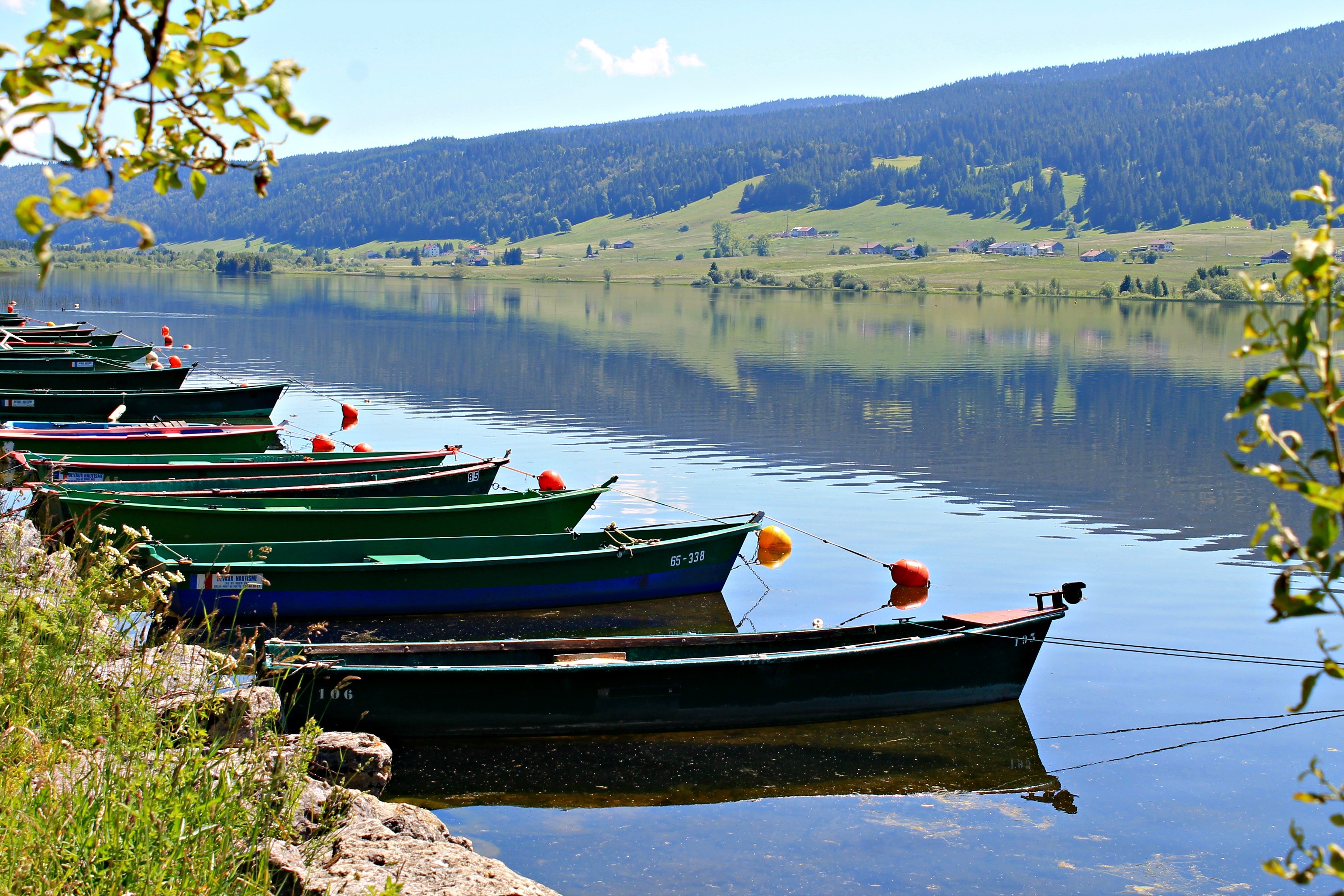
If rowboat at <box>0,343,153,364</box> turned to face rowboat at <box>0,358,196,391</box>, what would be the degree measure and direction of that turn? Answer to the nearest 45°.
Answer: approximately 90° to its right

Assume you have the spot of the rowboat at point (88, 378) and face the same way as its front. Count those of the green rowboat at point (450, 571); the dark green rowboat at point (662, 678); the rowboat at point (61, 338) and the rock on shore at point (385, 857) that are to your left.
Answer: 1

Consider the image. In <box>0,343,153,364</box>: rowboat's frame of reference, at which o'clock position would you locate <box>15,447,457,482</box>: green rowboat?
The green rowboat is roughly at 3 o'clock from the rowboat.

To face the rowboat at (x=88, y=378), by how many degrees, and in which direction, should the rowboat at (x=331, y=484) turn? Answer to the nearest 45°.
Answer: approximately 90° to its left

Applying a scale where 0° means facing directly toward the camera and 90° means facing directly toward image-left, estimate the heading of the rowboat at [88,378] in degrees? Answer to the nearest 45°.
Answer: approximately 270°

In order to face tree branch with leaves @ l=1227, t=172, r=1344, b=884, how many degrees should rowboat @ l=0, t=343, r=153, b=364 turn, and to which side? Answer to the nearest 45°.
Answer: approximately 90° to its right

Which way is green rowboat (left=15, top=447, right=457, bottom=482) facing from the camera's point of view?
to the viewer's right

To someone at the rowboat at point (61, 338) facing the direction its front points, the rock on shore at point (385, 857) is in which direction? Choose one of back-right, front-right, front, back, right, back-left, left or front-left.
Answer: right

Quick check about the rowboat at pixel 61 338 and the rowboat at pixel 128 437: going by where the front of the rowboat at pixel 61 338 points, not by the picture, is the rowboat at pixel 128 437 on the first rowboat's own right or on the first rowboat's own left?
on the first rowboat's own right

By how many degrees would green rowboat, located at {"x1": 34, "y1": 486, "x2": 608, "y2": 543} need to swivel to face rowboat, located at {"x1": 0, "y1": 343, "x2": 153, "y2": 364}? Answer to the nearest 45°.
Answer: approximately 90° to its left

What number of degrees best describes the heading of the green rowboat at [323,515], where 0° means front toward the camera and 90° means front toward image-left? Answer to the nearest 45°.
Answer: approximately 270°

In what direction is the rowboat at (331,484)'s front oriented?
to the viewer's right

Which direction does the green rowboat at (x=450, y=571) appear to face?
to the viewer's right

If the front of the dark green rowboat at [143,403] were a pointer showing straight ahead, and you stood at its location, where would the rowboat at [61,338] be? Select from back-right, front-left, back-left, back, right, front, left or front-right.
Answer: left

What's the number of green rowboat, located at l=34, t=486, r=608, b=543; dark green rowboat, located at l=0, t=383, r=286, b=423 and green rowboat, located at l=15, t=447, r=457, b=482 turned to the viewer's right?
3
